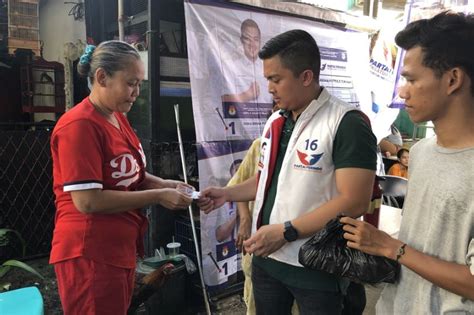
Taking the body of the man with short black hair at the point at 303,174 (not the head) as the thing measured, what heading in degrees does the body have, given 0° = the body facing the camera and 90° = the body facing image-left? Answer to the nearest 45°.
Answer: approximately 45°

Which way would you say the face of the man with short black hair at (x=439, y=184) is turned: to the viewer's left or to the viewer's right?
to the viewer's left

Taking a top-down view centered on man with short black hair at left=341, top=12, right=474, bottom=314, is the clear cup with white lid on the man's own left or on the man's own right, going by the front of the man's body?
on the man's own right

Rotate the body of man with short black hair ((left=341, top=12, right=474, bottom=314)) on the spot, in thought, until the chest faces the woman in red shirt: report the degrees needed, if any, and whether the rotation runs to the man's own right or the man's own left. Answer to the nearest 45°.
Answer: approximately 45° to the man's own right
